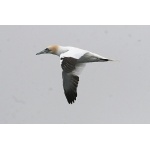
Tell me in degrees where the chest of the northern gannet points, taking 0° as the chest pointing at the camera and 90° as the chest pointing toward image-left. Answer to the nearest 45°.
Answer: approximately 90°
